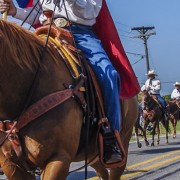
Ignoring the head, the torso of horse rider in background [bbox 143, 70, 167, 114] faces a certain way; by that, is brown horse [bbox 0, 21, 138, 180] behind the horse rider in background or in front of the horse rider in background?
in front

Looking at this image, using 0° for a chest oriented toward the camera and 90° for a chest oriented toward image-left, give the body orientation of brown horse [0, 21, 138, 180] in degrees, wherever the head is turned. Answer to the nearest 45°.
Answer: approximately 45°

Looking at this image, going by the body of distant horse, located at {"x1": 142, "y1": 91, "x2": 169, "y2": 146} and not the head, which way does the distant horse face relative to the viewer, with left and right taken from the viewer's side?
facing the viewer and to the left of the viewer

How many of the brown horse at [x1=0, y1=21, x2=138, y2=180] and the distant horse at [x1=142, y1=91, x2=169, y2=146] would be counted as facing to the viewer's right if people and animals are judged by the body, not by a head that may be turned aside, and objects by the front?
0

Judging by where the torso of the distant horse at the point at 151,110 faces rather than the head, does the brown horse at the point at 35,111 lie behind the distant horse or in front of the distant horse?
in front

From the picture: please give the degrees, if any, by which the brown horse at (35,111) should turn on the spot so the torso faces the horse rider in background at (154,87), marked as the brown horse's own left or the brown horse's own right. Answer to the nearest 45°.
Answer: approximately 135° to the brown horse's own right

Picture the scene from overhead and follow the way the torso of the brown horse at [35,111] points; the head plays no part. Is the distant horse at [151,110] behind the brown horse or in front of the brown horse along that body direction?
behind
